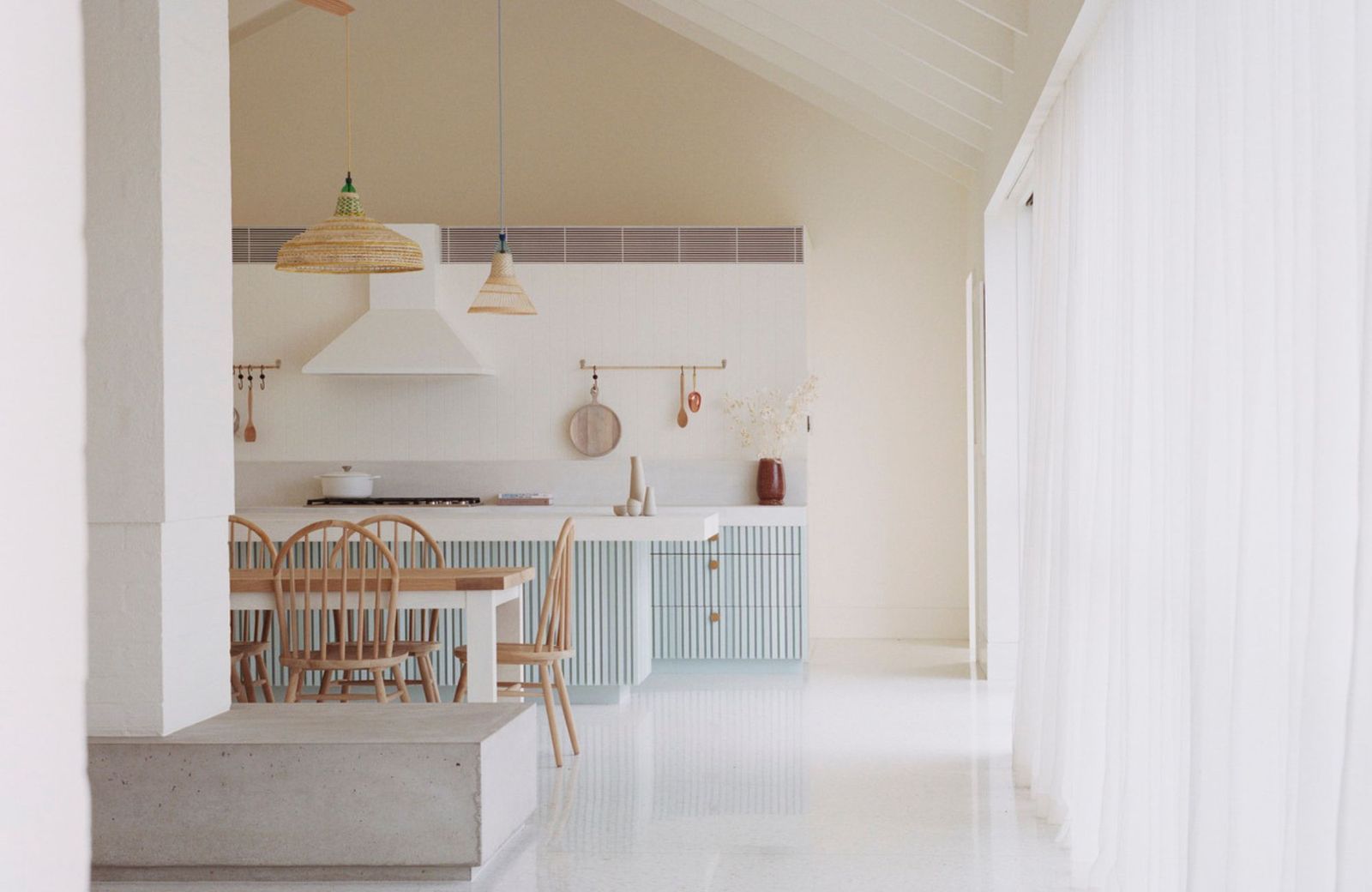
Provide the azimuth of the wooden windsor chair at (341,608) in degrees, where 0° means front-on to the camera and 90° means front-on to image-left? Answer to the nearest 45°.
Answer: approximately 180°

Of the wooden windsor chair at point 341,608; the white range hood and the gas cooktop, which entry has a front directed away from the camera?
the wooden windsor chair

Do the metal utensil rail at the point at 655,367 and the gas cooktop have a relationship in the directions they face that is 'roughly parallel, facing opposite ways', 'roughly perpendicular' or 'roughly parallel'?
roughly parallel

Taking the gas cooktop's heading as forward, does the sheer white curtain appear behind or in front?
in front

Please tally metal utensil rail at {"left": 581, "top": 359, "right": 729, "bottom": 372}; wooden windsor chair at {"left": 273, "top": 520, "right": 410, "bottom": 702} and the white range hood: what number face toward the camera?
2

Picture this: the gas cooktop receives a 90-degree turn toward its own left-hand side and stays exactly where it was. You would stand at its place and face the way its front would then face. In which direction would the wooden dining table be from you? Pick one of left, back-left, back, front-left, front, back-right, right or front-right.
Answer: right

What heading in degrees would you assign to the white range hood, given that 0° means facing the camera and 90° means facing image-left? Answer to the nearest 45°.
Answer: approximately 0°

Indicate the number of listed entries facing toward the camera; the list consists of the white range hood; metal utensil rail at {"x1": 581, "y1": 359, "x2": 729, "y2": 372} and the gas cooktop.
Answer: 3

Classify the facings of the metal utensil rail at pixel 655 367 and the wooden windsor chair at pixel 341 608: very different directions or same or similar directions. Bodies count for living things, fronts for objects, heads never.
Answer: very different directions

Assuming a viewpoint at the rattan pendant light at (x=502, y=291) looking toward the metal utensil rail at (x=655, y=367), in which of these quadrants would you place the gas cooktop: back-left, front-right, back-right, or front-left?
front-left

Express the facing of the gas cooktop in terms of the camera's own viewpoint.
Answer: facing the viewer

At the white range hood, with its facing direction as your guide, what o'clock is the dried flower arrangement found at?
The dried flower arrangement is roughly at 9 o'clock from the white range hood.

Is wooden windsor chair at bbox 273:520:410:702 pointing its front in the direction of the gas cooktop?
yes

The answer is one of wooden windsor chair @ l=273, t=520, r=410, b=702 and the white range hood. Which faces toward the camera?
the white range hood

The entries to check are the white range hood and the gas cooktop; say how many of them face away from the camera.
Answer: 0

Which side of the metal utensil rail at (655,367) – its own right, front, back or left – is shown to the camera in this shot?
front

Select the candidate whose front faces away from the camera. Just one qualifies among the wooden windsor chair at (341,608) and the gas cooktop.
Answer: the wooden windsor chair

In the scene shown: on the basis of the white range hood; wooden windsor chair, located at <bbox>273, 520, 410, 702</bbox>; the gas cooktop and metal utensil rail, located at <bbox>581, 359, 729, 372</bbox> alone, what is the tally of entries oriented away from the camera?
1

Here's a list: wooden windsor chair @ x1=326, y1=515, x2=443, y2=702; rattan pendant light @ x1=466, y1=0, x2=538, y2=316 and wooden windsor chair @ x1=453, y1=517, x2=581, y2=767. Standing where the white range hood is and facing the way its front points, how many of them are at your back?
0

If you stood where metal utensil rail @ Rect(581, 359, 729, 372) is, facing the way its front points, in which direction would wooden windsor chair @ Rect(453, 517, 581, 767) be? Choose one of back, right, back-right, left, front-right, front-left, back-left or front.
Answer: front

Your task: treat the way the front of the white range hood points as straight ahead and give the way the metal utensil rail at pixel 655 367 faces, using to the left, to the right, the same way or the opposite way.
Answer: the same way

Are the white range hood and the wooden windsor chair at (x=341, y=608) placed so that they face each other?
yes

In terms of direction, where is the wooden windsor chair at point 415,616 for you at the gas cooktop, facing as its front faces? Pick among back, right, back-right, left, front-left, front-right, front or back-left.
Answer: front
